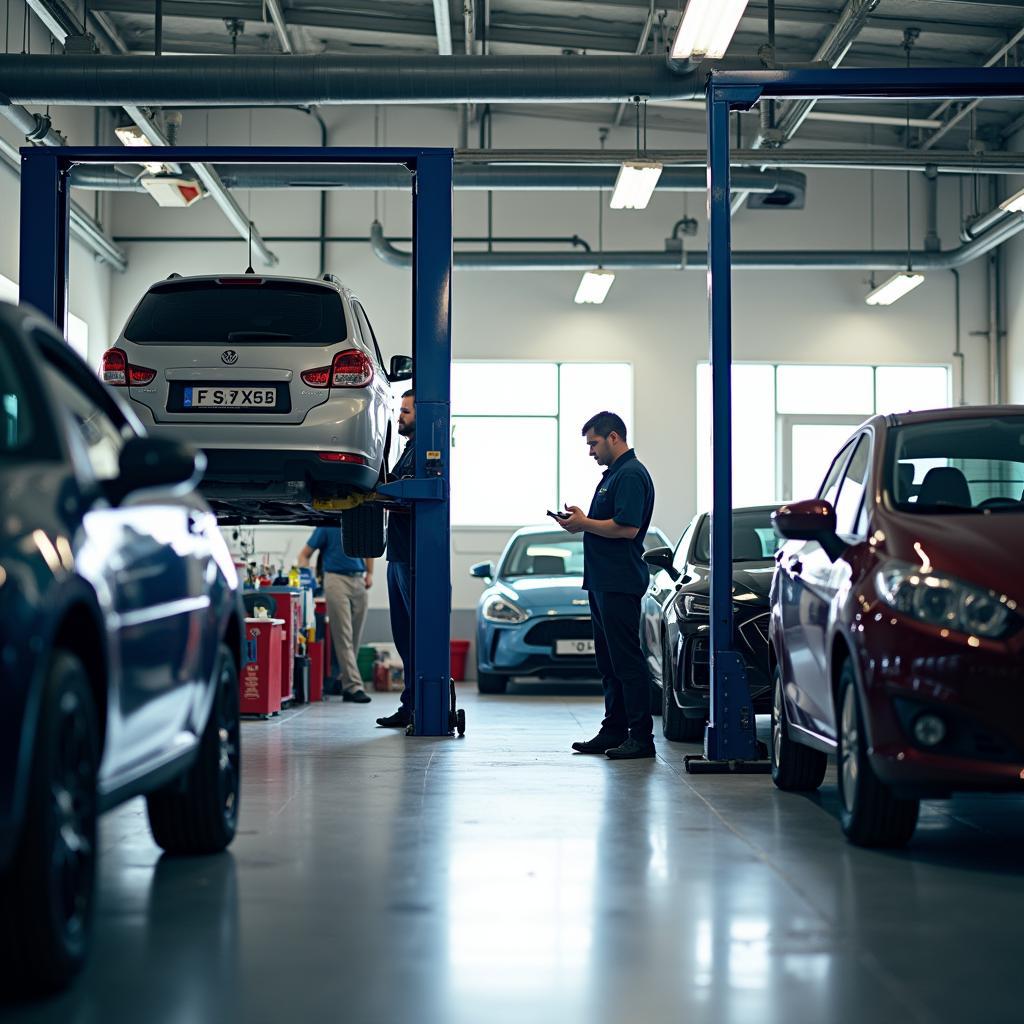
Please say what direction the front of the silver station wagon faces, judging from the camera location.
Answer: facing away from the viewer

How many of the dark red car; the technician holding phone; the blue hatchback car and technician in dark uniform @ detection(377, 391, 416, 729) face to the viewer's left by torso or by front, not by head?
2

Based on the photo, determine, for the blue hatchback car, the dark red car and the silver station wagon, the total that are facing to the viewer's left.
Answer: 0

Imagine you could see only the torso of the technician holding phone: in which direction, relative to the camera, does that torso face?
to the viewer's left

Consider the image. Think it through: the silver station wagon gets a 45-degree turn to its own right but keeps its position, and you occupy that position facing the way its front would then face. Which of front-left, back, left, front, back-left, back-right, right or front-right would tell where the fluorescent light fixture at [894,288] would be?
front

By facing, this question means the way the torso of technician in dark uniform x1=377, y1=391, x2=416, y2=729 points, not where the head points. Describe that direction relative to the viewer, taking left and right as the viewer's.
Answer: facing to the left of the viewer

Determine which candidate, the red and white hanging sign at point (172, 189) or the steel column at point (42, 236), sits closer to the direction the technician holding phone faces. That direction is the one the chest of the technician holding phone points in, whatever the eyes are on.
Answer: the steel column

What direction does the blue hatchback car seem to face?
toward the camera

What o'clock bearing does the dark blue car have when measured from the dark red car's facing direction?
The dark blue car is roughly at 3 o'clock from the dark red car.

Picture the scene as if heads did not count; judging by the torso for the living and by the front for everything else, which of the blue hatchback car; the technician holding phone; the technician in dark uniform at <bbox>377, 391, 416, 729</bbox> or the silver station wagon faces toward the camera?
the blue hatchback car

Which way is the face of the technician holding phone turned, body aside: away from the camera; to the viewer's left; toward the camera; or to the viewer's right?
to the viewer's left

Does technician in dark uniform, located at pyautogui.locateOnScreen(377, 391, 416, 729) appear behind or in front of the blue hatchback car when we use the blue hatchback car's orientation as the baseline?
in front

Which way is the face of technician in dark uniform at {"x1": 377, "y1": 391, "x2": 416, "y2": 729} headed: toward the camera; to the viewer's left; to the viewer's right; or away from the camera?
to the viewer's left

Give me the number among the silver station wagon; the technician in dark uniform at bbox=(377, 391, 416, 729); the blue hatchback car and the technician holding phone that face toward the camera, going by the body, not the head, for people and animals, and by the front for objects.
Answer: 1
